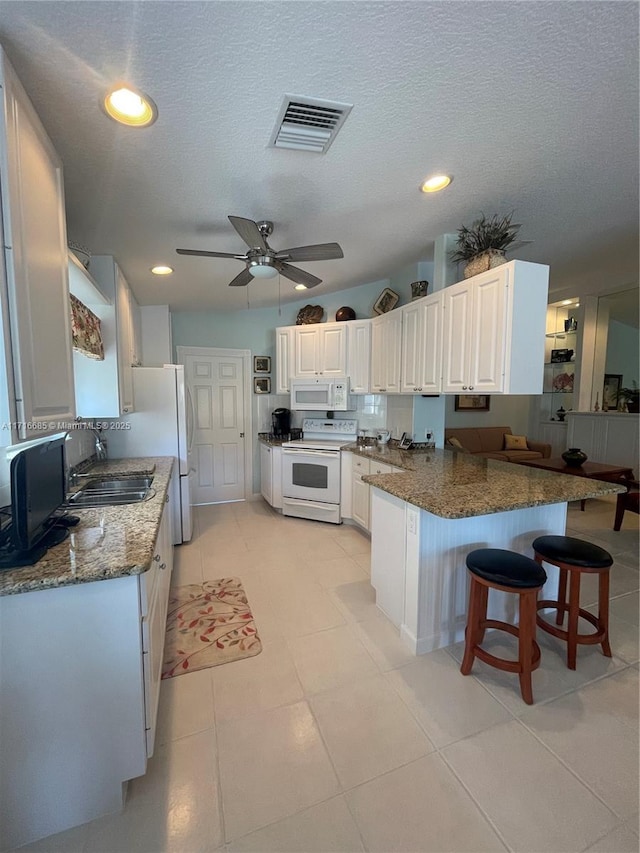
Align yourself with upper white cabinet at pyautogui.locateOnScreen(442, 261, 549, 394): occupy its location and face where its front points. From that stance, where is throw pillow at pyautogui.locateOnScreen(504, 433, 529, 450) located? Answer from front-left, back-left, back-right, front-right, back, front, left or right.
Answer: back-right

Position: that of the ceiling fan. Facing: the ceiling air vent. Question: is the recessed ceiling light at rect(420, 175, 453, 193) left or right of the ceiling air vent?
left

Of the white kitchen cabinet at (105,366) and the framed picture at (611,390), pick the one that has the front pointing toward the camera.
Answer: the framed picture

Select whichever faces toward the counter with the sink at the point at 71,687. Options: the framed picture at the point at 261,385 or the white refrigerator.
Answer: the framed picture

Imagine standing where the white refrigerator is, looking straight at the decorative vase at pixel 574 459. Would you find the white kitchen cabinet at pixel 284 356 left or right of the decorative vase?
left

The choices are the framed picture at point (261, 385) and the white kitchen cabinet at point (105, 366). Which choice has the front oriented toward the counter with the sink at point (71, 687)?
the framed picture

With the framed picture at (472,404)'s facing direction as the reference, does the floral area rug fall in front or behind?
in front

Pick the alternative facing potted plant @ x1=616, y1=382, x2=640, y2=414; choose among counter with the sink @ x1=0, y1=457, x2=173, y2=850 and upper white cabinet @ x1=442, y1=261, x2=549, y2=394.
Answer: the counter with the sink

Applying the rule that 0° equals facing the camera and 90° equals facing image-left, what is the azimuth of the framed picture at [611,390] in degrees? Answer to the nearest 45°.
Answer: approximately 0°

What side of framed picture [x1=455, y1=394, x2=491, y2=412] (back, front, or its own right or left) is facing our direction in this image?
front

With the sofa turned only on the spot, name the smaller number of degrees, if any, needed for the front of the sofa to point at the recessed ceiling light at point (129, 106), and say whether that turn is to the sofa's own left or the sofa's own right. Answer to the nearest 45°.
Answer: approximately 45° to the sofa's own right

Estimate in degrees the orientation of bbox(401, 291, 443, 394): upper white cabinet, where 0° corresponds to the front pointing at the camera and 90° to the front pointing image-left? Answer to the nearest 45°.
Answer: approximately 45°

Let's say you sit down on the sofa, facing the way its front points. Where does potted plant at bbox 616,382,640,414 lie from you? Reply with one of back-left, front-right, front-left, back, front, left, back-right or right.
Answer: front-left

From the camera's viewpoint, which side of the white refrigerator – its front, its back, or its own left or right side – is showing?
right

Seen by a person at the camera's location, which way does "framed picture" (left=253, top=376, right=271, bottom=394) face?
facing the viewer

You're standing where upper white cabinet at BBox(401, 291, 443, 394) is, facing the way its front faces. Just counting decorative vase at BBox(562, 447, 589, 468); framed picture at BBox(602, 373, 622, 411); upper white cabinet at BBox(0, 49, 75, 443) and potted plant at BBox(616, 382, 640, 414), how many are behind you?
3
